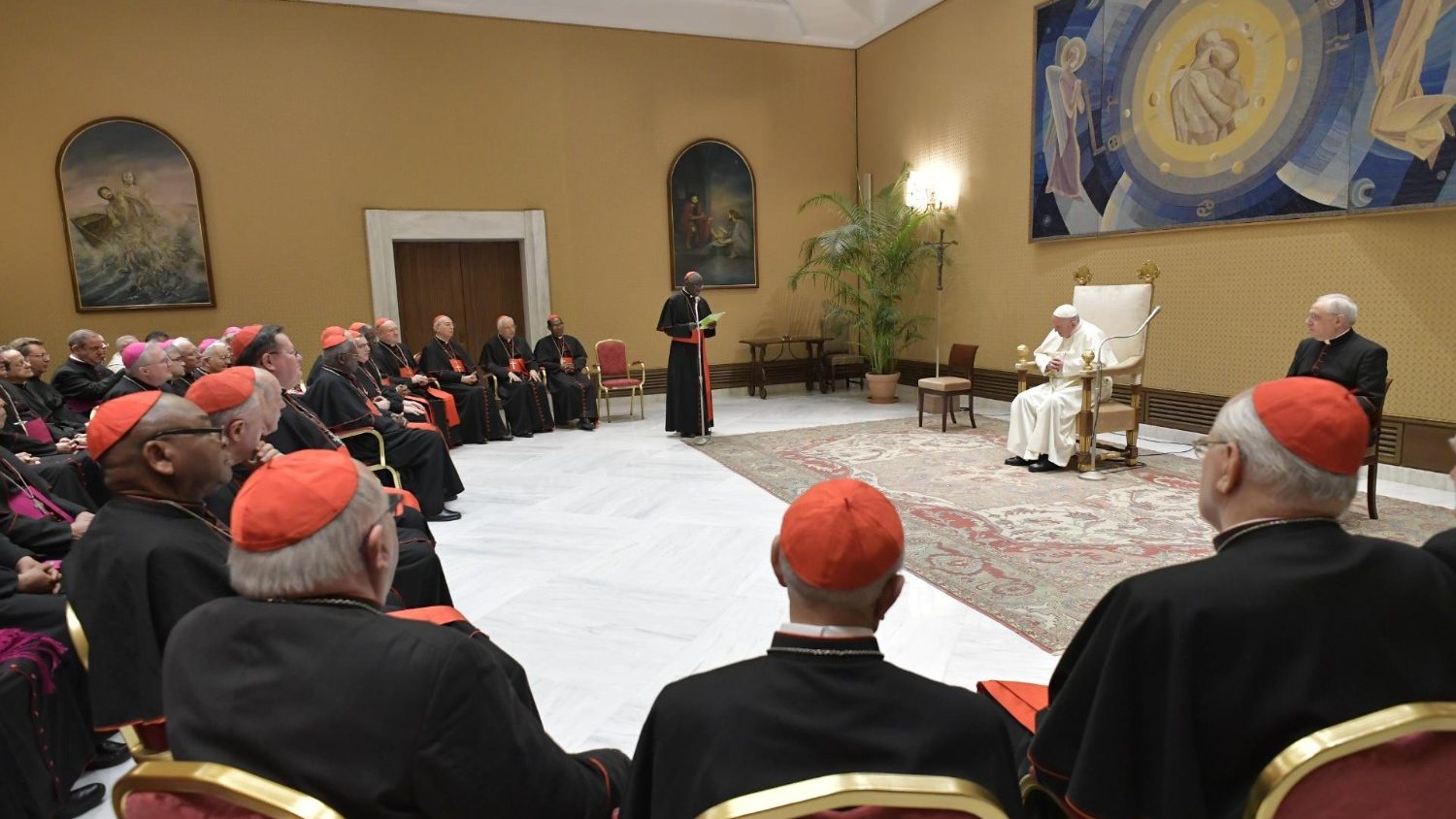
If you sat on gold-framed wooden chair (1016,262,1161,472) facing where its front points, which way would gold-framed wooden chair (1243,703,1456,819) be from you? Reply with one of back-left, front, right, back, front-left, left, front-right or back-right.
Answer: front-left

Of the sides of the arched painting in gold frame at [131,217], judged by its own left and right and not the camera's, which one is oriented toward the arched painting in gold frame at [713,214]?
left

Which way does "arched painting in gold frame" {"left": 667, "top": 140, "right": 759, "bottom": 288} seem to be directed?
toward the camera

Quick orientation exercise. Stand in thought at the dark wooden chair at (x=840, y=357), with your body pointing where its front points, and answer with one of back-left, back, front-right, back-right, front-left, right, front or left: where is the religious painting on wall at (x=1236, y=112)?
front

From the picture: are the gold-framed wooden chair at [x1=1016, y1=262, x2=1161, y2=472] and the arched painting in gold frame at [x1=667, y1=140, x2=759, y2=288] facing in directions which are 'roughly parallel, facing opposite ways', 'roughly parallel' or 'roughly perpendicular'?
roughly perpendicular

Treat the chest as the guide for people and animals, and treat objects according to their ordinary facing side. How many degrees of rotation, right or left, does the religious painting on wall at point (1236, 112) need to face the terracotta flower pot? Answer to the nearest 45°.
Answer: approximately 90° to its right

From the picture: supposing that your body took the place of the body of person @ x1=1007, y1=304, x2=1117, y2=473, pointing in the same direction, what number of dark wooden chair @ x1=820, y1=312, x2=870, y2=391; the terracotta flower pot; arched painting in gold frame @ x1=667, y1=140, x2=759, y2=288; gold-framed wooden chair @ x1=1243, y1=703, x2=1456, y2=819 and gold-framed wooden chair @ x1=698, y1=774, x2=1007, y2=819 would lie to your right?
3

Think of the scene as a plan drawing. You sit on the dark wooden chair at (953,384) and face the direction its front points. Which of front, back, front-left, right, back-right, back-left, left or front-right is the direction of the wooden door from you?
front-right

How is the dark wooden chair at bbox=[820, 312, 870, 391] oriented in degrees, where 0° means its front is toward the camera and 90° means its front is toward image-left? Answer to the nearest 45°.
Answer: approximately 315°

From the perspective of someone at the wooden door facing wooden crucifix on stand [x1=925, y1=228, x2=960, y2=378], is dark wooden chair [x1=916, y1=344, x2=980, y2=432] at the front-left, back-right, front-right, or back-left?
front-right

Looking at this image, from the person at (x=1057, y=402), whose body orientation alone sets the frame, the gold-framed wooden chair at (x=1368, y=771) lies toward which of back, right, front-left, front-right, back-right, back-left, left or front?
front-left

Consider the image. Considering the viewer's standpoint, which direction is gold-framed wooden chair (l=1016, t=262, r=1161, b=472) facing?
facing the viewer and to the left of the viewer

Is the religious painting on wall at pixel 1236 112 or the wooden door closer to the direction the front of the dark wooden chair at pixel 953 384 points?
the wooden door

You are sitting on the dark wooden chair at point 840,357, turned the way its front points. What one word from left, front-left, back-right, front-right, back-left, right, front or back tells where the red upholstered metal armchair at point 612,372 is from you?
right

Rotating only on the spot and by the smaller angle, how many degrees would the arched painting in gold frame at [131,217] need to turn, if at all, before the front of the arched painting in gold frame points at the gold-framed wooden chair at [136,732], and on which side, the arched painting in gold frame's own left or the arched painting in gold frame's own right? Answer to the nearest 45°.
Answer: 0° — it already faces it

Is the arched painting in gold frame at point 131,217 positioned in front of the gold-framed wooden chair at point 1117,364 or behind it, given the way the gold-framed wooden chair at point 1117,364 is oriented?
in front

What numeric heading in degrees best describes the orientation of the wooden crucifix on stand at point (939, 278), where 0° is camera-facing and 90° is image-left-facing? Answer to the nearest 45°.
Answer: approximately 45°

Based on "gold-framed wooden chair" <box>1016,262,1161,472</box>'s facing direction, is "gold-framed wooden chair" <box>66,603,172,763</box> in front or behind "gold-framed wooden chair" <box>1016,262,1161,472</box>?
in front
